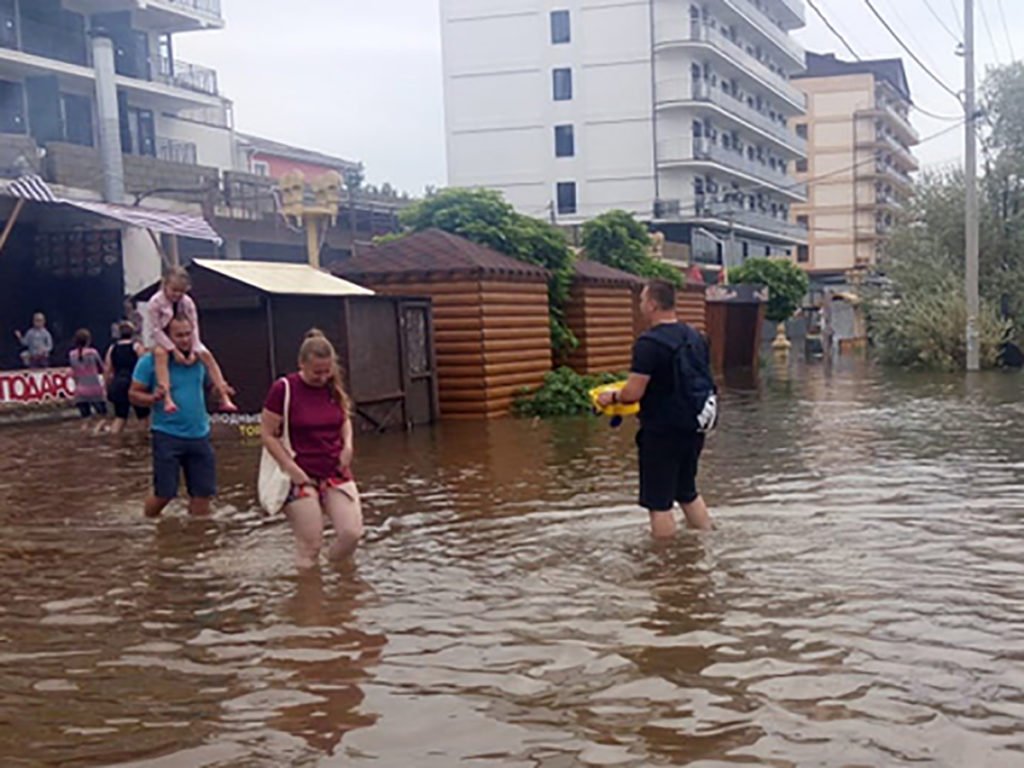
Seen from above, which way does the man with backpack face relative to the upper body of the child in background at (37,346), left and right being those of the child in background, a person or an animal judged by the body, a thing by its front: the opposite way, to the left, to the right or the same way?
the opposite way

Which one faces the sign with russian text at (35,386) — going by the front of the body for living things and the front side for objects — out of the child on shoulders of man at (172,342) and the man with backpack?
the man with backpack

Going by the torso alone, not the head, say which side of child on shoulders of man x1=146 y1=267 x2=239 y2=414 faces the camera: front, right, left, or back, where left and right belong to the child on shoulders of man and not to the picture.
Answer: front

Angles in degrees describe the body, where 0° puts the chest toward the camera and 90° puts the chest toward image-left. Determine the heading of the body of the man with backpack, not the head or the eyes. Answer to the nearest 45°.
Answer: approximately 135°

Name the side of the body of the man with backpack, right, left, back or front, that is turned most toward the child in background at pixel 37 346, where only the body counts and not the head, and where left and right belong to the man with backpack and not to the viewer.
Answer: front

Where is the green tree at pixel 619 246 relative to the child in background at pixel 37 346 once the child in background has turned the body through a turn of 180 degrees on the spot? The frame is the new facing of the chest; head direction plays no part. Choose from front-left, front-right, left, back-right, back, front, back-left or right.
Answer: right

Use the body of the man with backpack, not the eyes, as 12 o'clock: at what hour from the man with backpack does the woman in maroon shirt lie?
The woman in maroon shirt is roughly at 10 o'clock from the man with backpack.

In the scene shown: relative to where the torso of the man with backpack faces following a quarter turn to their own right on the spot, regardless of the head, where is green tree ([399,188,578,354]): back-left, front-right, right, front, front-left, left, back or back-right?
front-left

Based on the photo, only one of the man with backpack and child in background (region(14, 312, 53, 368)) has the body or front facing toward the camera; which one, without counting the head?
the child in background

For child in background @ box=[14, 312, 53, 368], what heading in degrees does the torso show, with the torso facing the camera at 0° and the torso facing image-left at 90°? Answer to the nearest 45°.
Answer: approximately 0°

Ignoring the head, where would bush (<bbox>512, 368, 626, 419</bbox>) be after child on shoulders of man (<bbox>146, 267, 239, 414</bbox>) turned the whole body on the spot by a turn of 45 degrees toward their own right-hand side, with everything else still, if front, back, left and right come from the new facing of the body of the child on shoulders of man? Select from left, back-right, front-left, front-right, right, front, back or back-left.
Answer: back

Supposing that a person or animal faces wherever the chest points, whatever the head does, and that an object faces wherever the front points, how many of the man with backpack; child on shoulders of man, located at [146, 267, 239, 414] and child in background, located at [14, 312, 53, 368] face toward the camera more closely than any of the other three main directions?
2

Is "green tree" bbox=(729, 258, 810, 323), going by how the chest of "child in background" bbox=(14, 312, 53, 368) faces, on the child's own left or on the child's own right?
on the child's own left

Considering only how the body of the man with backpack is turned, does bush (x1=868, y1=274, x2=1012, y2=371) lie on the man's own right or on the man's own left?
on the man's own right

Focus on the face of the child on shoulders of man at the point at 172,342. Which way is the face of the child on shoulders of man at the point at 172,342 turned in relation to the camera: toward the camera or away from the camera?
toward the camera
